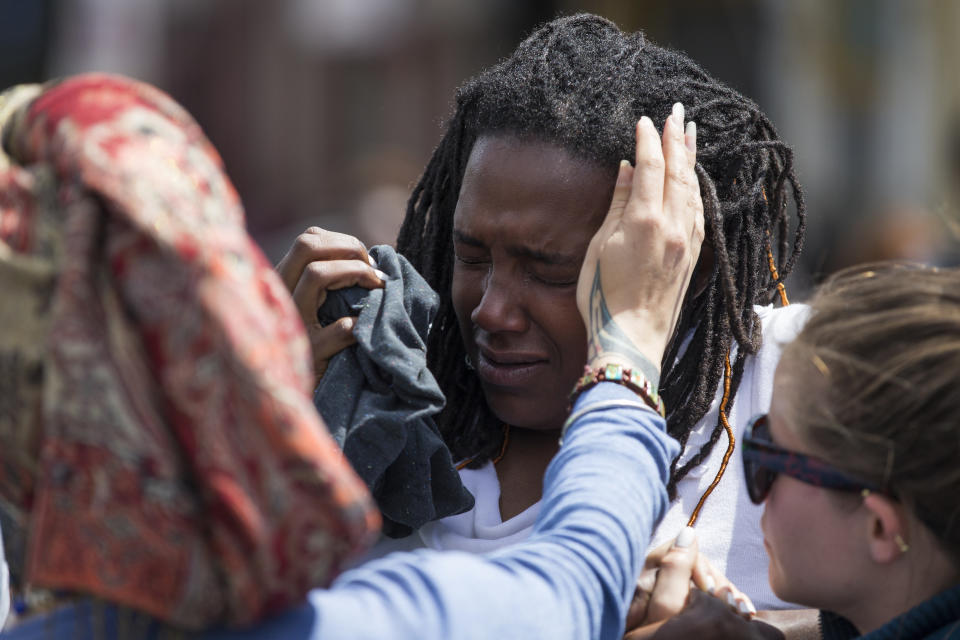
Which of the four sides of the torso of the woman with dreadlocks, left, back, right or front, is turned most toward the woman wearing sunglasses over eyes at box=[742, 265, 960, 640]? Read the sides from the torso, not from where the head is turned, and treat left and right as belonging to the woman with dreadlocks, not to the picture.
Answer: left

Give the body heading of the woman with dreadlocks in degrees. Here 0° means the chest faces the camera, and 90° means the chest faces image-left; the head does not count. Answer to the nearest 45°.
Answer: approximately 45°

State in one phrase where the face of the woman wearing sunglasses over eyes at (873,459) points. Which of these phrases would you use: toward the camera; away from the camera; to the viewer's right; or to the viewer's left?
to the viewer's left
